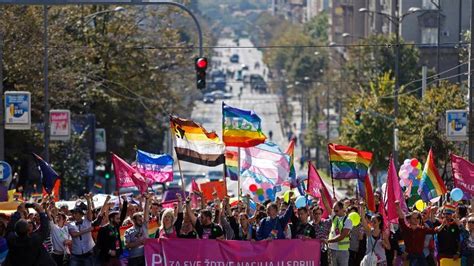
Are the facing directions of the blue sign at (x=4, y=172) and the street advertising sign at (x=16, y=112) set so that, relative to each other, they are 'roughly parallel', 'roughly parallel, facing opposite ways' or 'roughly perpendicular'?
roughly parallel

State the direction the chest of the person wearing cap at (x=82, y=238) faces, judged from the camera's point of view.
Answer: toward the camera

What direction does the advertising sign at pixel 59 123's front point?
toward the camera

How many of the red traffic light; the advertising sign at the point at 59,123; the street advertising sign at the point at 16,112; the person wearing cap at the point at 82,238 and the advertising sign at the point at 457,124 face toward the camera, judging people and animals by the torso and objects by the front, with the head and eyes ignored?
5

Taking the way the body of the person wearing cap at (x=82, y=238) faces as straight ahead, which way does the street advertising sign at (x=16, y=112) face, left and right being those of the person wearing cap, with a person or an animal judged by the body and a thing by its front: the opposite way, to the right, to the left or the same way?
the same way

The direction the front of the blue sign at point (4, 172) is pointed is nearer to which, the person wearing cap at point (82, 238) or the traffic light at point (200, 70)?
the person wearing cap

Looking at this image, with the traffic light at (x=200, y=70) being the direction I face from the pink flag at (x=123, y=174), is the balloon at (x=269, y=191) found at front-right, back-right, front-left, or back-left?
front-right

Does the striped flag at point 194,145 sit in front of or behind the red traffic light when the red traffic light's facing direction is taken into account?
in front

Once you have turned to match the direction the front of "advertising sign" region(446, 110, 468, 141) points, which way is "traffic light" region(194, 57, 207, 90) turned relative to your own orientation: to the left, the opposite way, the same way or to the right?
the same way
